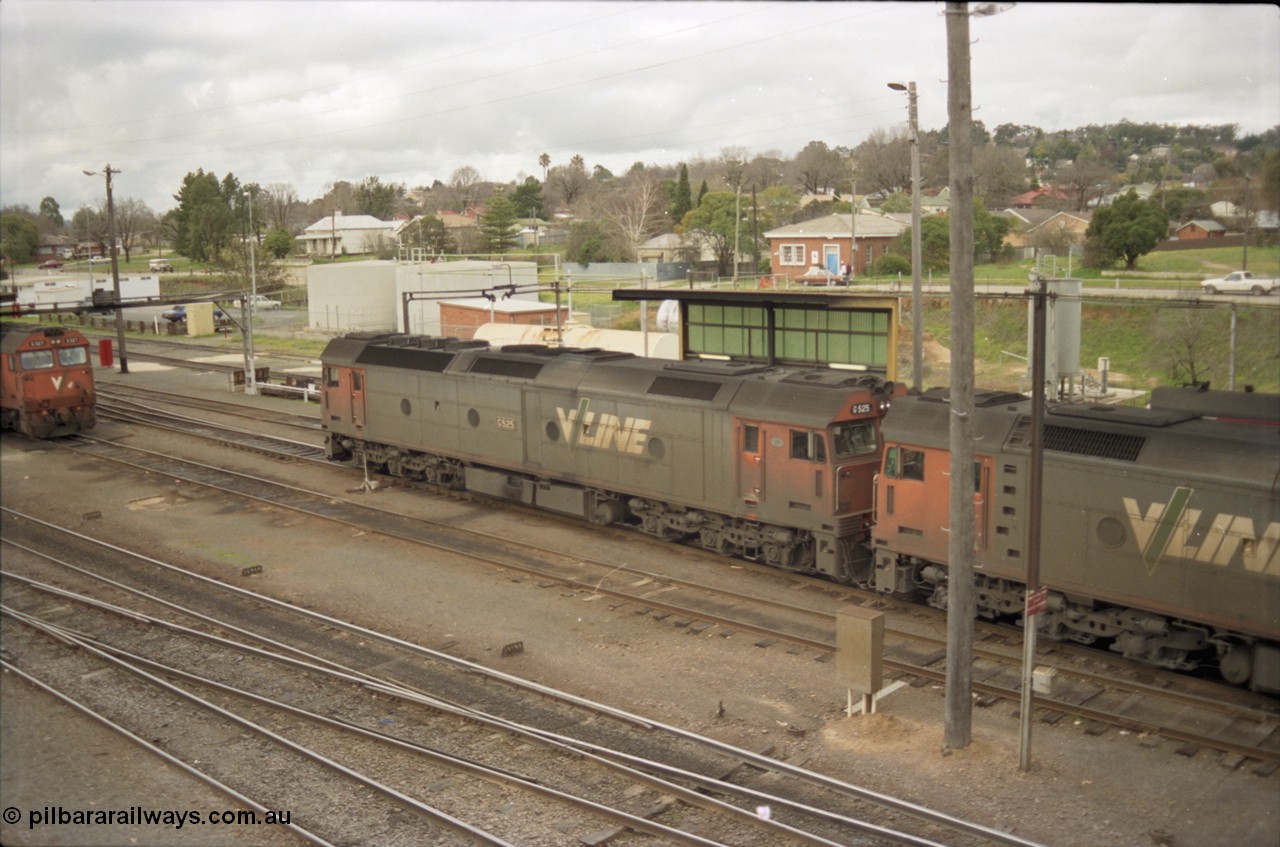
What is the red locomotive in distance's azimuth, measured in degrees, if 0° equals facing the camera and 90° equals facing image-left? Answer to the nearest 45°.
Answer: approximately 315°

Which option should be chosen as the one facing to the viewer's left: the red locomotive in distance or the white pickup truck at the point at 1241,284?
the white pickup truck

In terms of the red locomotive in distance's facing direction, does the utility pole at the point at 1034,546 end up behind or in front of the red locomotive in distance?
in front

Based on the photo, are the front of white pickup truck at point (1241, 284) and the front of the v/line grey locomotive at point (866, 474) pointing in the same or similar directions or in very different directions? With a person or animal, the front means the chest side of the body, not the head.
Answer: very different directions

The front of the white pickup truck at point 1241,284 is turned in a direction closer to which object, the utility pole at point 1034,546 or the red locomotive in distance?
the red locomotive in distance

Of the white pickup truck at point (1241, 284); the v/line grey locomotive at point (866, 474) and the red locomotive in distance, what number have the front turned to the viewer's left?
1

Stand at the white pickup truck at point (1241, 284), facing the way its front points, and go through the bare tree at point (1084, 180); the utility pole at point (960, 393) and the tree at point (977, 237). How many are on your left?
1

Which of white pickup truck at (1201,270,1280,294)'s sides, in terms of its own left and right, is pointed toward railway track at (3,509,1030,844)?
left

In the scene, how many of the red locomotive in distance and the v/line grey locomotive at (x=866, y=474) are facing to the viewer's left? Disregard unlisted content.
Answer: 0
